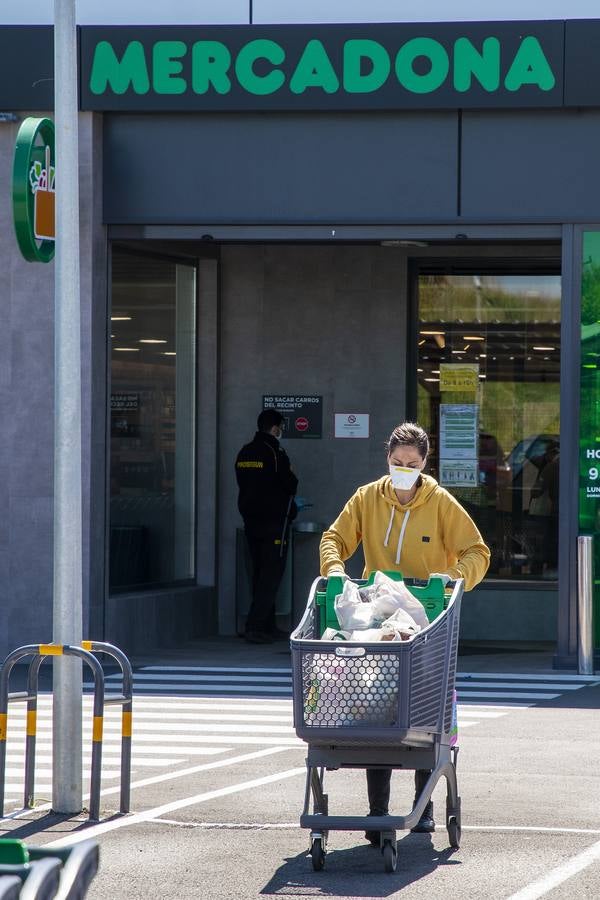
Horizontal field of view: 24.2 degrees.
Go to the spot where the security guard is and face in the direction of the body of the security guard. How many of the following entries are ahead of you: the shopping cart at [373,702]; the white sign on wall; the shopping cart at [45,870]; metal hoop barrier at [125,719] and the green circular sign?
1

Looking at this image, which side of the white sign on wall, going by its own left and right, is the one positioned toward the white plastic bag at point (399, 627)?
front

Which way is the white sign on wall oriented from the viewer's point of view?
toward the camera

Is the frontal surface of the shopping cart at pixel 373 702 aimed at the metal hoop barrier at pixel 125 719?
no

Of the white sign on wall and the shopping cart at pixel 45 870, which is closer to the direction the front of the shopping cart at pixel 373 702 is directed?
the shopping cart

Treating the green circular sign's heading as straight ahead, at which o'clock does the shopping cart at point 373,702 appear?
The shopping cart is roughly at 1 o'clock from the green circular sign.

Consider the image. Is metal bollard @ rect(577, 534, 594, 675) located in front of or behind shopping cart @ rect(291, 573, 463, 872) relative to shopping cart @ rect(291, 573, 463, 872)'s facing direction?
behind

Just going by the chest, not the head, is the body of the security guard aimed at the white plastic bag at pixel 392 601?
no

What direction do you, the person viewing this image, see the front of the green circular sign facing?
facing the viewer and to the right of the viewer

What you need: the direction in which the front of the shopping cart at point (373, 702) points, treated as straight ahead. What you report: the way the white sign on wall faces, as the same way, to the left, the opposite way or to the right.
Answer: the same way

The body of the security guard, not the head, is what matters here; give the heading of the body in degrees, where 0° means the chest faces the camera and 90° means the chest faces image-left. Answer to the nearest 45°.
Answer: approximately 225°

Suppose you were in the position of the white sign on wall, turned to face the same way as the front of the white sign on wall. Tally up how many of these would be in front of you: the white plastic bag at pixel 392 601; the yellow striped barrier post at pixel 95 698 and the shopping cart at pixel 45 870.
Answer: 3

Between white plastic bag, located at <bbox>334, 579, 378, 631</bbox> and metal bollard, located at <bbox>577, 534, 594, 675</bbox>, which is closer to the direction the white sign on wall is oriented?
the white plastic bag

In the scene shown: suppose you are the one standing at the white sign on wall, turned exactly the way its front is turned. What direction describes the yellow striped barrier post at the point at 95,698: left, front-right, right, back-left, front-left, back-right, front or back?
front

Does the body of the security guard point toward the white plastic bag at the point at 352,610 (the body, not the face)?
no
